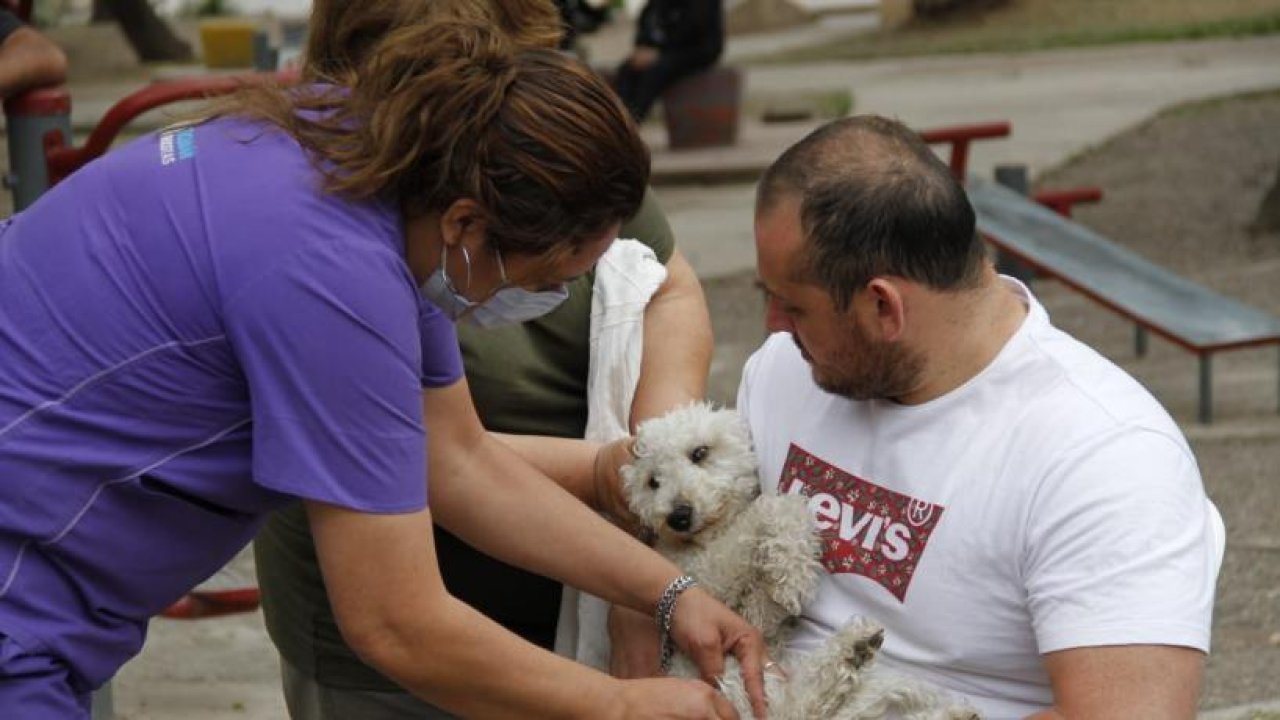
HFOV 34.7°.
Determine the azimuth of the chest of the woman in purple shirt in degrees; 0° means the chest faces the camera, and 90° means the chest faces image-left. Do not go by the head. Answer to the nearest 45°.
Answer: approximately 270°

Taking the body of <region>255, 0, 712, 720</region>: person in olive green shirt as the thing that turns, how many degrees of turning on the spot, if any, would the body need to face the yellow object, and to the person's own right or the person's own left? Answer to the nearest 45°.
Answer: approximately 180°

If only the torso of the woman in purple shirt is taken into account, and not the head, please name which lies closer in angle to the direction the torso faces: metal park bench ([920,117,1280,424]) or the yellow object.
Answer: the metal park bench

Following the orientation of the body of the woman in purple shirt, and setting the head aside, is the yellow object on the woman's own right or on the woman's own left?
on the woman's own left

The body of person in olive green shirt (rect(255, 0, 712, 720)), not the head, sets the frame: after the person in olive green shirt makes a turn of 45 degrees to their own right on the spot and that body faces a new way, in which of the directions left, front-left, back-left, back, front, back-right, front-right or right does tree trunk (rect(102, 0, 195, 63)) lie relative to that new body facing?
back-right

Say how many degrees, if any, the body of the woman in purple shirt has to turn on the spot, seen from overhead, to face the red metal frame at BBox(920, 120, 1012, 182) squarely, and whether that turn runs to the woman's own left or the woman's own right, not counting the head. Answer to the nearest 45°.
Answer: approximately 45° to the woman's own left
